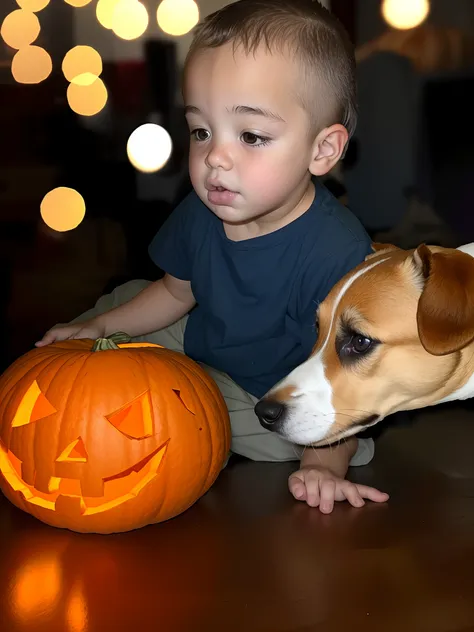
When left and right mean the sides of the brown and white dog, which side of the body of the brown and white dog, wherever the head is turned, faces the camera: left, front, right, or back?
left

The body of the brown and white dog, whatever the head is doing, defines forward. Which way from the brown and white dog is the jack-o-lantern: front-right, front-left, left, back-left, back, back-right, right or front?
front

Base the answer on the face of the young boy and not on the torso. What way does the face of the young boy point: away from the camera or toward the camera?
toward the camera

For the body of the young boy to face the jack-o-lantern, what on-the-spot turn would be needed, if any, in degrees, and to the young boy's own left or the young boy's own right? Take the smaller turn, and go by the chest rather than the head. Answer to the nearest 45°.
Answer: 0° — they already face it

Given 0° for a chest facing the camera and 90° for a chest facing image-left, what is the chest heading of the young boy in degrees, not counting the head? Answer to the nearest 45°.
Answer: approximately 45°

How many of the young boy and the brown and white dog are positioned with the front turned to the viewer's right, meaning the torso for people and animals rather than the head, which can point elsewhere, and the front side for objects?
0
